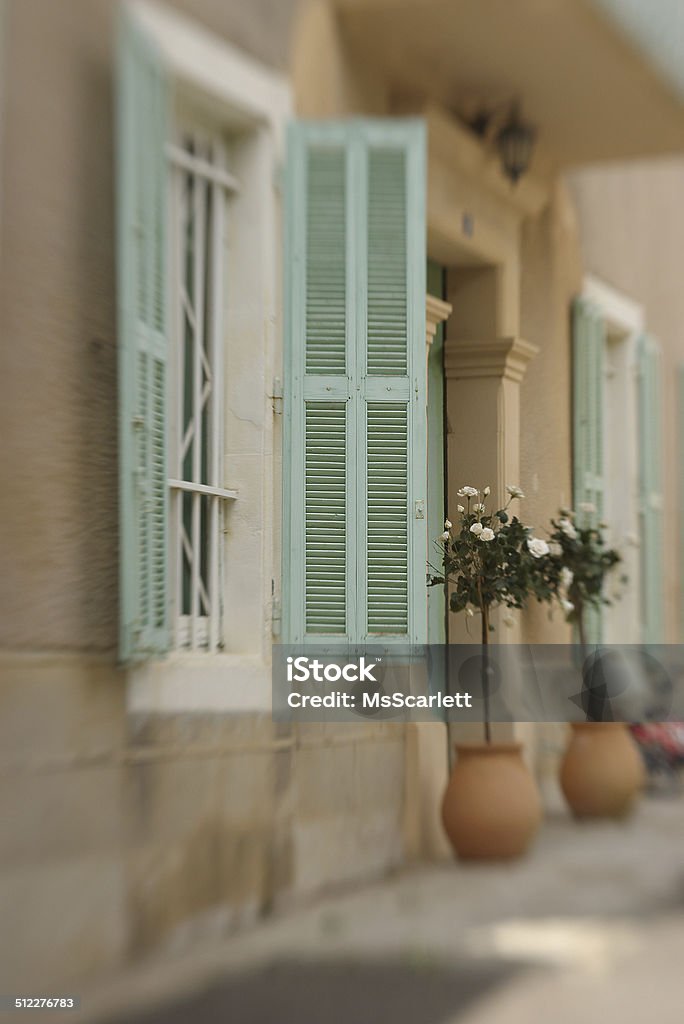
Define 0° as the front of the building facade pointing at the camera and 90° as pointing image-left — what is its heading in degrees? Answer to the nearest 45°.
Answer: approximately 315°
